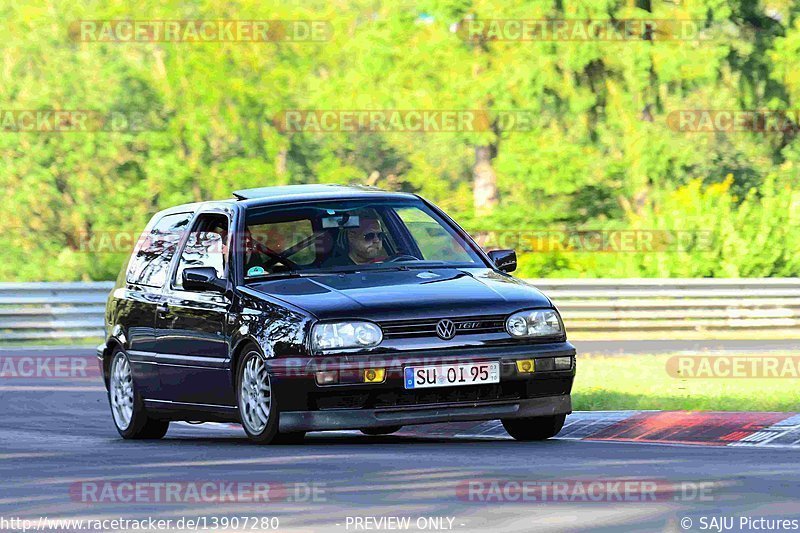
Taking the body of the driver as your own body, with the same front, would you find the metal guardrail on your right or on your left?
on your left

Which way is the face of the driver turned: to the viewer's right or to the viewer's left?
to the viewer's right

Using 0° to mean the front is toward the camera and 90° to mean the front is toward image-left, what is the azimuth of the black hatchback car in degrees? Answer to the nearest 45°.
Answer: approximately 315°

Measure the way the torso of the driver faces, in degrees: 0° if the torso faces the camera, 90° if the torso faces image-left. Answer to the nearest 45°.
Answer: approximately 315°

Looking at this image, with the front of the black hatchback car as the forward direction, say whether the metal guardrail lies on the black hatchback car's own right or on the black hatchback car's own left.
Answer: on the black hatchback car's own left
